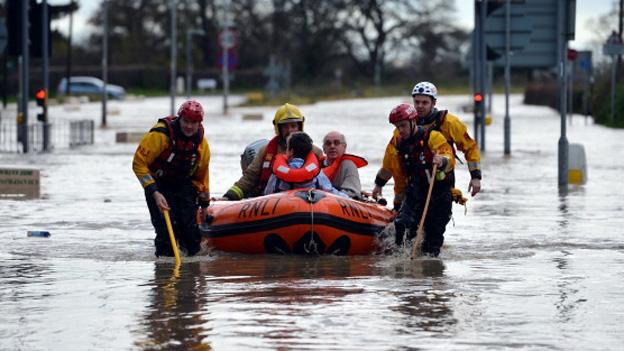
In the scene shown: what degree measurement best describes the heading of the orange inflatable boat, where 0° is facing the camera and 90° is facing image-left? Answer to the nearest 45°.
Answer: approximately 0°

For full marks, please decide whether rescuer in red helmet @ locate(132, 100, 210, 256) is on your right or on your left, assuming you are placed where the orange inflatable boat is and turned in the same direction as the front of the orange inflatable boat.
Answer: on your right

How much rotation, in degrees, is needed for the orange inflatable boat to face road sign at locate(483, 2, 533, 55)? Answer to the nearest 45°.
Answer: approximately 180°

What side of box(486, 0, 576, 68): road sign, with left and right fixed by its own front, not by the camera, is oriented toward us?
back

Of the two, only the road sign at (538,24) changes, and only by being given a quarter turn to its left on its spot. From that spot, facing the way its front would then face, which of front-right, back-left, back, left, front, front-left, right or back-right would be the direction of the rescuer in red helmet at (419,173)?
left

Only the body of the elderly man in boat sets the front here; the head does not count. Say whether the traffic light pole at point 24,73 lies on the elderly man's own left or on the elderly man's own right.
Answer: on the elderly man's own right

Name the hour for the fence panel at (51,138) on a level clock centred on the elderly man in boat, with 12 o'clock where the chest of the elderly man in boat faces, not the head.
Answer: The fence panel is roughly at 4 o'clock from the elderly man in boat.

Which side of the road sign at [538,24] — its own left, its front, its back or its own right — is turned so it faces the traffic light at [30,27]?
left

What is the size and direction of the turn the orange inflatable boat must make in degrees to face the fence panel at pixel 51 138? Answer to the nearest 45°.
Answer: approximately 180°

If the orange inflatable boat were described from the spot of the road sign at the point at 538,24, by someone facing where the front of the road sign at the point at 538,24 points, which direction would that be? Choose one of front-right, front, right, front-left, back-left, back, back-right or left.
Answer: back

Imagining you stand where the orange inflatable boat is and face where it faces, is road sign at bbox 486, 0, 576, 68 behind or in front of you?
behind
